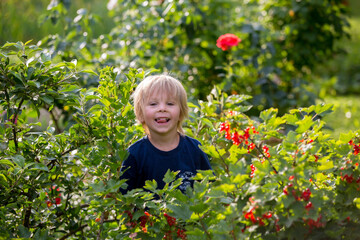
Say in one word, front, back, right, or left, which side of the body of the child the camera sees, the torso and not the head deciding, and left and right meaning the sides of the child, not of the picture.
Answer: front
